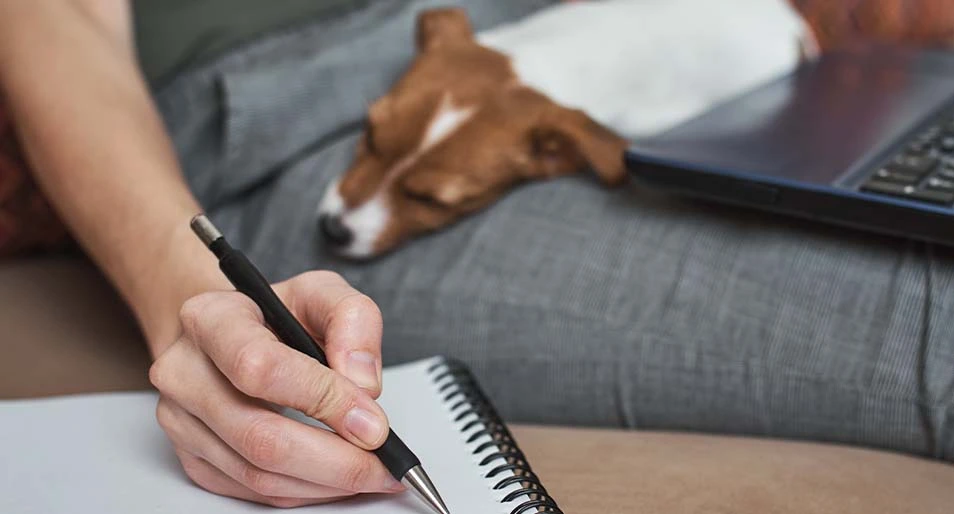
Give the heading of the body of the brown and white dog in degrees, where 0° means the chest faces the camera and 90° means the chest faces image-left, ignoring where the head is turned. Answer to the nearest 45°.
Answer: approximately 45°
